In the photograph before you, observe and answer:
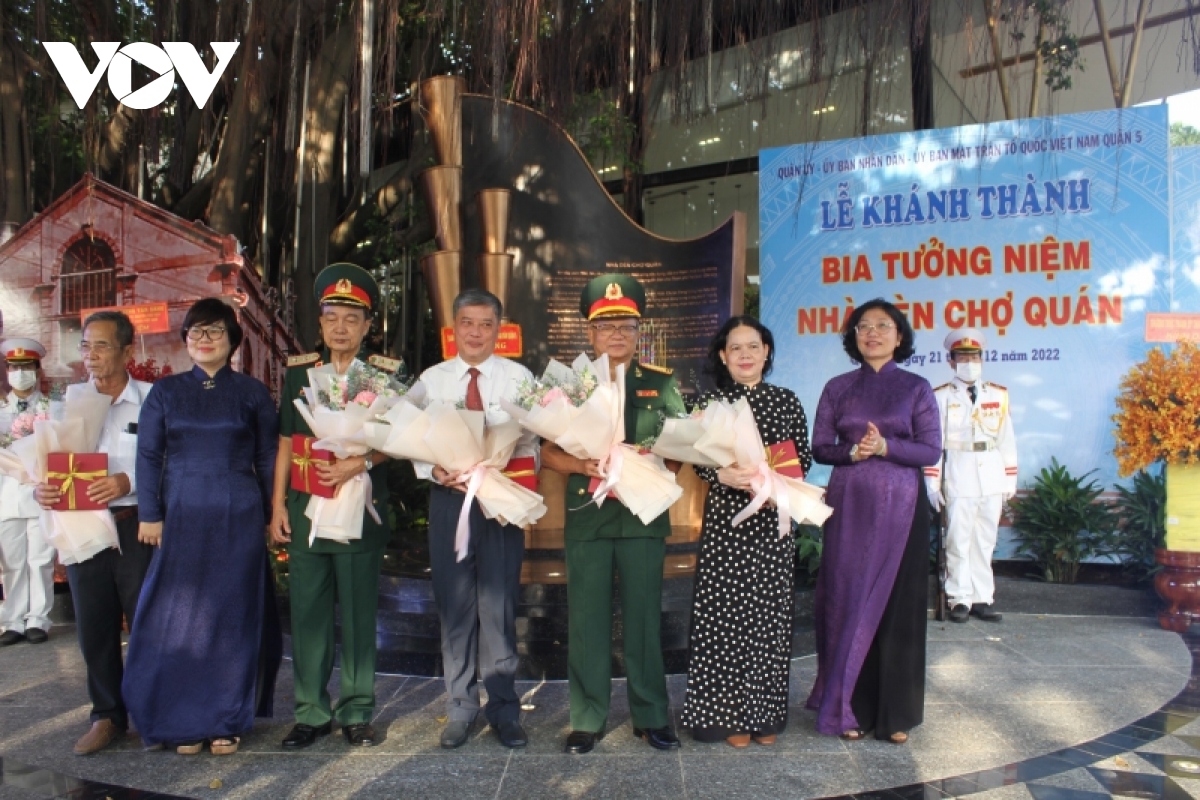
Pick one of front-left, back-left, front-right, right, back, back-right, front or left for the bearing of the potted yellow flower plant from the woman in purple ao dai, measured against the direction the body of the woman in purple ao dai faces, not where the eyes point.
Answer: back-left

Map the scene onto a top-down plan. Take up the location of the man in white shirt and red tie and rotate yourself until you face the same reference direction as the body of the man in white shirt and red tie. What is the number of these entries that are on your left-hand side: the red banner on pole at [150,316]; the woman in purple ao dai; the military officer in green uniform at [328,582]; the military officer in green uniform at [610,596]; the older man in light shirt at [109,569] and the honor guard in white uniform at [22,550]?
2

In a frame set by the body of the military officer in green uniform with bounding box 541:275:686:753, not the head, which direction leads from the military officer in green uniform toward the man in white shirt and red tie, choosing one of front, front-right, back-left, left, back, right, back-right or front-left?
right

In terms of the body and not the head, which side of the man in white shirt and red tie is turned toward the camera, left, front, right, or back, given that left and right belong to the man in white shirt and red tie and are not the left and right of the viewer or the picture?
front

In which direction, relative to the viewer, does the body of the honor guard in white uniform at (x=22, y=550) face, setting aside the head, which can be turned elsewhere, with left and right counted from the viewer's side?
facing the viewer

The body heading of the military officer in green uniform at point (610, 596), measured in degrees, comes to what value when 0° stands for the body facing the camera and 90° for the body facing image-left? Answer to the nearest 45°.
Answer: approximately 0°

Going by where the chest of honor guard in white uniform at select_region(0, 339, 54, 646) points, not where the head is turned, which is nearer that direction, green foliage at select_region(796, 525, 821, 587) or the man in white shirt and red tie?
the man in white shirt and red tie

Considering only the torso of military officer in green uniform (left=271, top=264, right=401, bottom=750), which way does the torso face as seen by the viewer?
toward the camera

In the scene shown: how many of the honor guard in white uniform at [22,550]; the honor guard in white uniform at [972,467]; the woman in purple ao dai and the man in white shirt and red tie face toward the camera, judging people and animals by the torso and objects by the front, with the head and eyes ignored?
4
